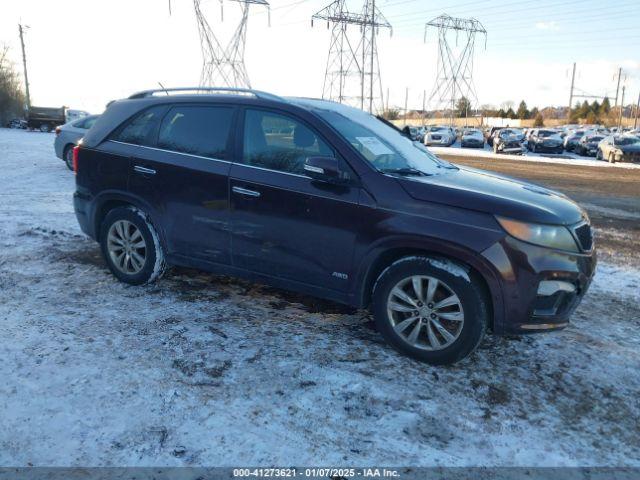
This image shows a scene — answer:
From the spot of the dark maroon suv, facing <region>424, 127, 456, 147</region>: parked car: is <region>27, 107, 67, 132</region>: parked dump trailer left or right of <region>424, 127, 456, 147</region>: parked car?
left

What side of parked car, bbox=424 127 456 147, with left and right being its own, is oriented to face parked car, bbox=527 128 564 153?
left

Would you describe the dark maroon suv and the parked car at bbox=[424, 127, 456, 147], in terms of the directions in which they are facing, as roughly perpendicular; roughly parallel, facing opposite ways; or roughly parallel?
roughly perpendicular

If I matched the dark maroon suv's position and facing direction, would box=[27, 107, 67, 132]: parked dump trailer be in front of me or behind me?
behind

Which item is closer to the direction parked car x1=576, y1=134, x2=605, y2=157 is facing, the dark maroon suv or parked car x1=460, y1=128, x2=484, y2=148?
the dark maroon suv

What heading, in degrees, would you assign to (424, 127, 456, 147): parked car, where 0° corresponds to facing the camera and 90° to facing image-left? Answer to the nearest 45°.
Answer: approximately 45°

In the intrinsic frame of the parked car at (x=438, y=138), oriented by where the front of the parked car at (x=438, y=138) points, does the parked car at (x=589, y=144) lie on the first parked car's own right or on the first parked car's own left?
on the first parked car's own left

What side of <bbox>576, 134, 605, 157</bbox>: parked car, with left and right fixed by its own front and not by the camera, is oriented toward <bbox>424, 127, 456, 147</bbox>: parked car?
right

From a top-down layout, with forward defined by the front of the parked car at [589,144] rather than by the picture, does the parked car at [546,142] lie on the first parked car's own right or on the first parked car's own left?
on the first parked car's own right

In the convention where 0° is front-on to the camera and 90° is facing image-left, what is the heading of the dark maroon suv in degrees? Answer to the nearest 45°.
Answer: approximately 315°

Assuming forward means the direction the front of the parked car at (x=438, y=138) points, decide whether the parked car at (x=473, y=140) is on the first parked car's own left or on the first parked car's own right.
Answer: on the first parked car's own left

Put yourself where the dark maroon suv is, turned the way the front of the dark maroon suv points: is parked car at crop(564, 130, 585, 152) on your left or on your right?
on your left
